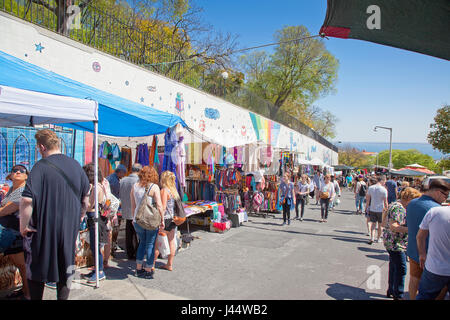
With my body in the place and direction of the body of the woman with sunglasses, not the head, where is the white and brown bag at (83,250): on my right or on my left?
on my left

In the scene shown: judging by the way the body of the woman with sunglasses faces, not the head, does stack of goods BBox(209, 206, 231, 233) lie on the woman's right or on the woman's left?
on the woman's left

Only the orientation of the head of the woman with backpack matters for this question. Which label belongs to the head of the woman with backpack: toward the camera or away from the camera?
away from the camera

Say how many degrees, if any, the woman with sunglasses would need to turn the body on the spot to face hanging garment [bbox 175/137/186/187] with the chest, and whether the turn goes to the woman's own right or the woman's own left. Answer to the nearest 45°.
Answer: approximately 90° to the woman's own left

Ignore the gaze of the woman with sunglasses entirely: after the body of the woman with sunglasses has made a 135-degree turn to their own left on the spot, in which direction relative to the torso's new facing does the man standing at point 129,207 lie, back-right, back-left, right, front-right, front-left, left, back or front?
front-right

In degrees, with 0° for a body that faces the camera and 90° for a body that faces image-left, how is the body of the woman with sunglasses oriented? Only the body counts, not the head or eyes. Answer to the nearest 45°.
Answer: approximately 315°

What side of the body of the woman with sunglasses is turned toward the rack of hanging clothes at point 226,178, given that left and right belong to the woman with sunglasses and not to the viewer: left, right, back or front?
left
